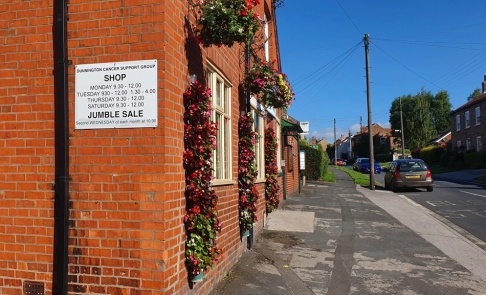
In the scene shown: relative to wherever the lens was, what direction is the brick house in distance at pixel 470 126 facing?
facing the viewer and to the left of the viewer

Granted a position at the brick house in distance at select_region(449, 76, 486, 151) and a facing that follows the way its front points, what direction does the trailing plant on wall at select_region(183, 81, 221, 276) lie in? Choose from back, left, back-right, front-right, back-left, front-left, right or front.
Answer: front-left

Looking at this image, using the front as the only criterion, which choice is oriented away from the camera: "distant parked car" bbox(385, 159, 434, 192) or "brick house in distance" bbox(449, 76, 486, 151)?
the distant parked car

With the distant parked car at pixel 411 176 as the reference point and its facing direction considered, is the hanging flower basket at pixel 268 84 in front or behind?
behind

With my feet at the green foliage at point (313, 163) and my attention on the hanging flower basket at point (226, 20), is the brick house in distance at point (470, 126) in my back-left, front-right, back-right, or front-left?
back-left

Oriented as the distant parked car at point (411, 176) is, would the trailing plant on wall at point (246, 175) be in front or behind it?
behind

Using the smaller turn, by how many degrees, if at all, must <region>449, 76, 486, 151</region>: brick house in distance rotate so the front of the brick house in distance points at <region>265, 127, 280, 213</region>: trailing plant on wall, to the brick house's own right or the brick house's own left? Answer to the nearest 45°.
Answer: approximately 45° to the brick house's own left

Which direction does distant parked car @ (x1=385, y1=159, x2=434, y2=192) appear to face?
away from the camera

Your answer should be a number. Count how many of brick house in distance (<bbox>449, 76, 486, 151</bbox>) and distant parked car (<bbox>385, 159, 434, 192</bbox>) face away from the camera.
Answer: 1

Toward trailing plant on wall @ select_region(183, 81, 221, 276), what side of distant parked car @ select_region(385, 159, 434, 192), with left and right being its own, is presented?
back
